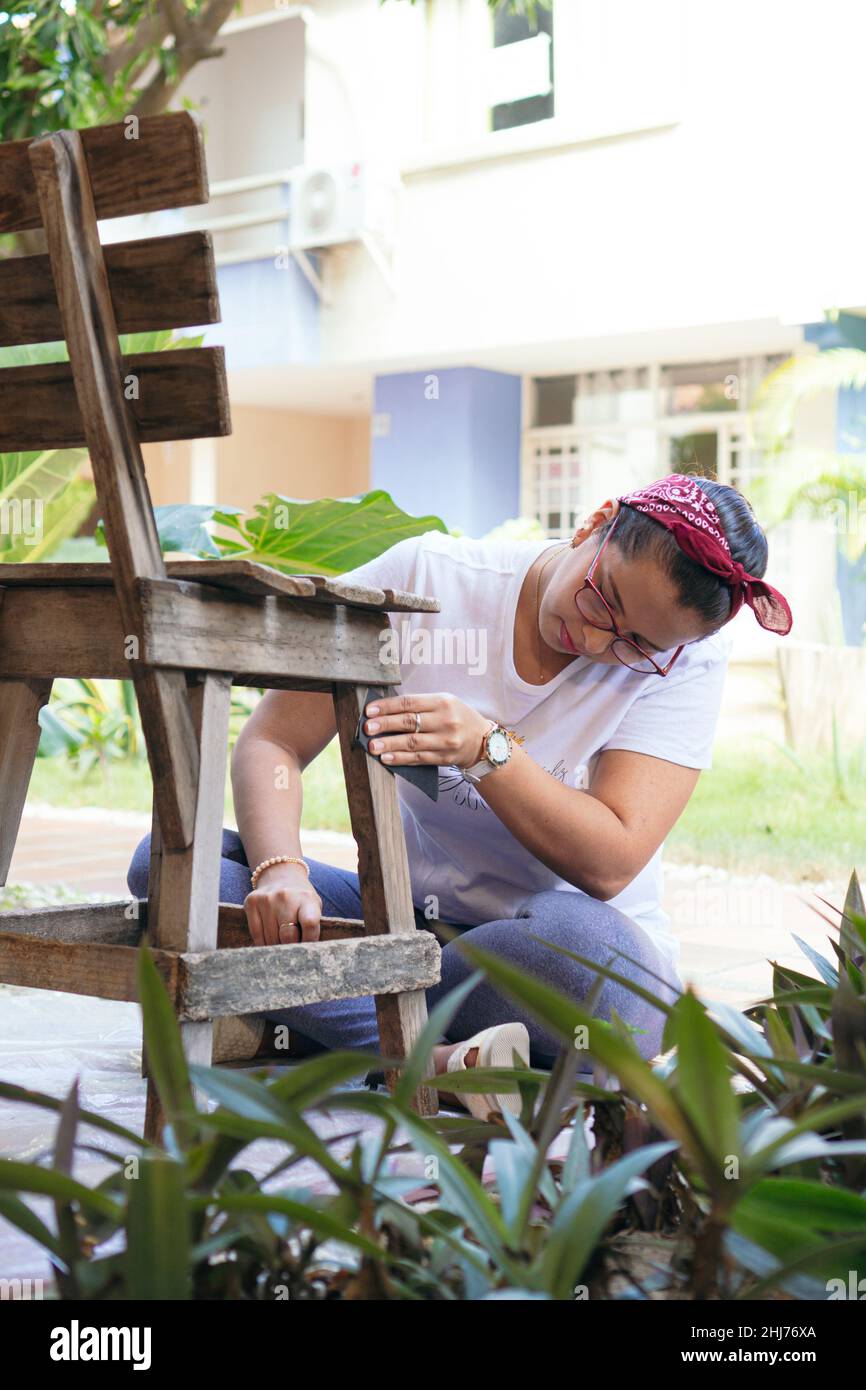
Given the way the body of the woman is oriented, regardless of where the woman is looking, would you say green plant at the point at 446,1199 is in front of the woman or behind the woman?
in front

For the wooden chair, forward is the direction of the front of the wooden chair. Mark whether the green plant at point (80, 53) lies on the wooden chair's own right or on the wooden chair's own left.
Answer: on the wooden chair's own left

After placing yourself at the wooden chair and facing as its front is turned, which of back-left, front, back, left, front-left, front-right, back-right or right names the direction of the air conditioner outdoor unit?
front-left

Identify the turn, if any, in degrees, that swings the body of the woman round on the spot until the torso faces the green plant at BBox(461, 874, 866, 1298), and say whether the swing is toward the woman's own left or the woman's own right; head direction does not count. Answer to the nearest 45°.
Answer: approximately 45° to the woman's own left

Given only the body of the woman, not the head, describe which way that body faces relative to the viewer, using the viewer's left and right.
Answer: facing the viewer and to the left of the viewer

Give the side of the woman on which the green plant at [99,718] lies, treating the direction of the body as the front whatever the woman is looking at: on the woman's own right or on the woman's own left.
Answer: on the woman's own right

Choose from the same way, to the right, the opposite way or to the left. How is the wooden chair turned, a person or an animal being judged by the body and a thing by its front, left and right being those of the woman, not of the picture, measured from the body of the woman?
the opposite way

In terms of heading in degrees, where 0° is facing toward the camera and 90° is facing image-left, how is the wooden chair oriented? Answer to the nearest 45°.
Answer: approximately 225°

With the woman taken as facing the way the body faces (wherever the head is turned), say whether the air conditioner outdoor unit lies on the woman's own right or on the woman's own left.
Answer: on the woman's own right

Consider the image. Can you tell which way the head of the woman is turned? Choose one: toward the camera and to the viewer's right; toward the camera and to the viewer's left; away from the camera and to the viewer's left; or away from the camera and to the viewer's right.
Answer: toward the camera and to the viewer's left

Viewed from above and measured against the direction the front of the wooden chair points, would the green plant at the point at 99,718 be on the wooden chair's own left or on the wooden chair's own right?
on the wooden chair's own left
